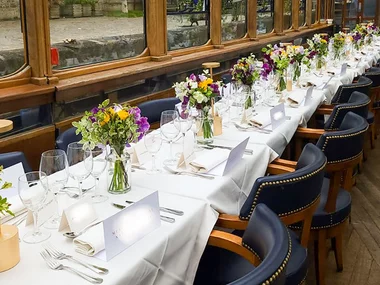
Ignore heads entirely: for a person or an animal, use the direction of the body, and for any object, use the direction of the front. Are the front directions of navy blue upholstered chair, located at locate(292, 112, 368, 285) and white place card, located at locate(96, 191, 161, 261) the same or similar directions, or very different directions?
very different directions

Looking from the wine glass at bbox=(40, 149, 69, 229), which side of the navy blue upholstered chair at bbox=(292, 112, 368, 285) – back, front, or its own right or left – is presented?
left

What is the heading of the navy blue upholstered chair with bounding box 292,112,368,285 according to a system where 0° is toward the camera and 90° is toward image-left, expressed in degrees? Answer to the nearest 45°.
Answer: approximately 135°

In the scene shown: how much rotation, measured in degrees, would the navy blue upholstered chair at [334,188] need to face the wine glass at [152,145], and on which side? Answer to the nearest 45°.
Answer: approximately 90° to its left

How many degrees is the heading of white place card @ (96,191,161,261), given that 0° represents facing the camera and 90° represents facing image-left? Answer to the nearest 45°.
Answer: approximately 315°

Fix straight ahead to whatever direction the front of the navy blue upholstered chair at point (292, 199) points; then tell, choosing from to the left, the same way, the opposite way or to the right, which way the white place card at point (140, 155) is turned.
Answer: the opposite way
